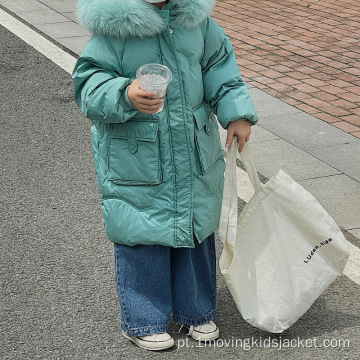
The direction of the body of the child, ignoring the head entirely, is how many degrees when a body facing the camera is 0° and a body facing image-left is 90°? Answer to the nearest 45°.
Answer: approximately 315°
